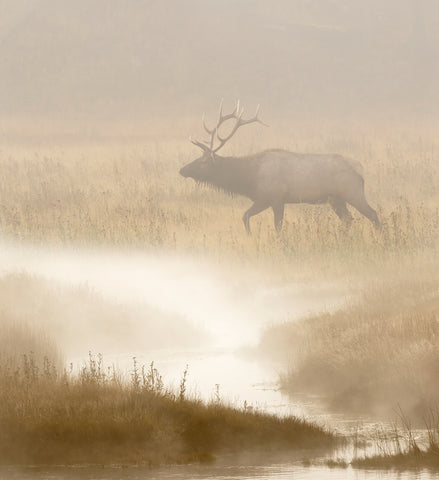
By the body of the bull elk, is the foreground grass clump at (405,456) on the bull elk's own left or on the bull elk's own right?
on the bull elk's own left

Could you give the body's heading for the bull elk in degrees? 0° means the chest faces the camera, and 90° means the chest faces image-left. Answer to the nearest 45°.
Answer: approximately 90°
